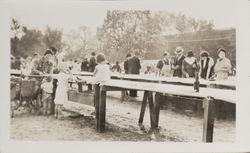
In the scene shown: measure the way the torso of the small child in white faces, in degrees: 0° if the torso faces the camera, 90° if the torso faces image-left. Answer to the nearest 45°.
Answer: approximately 225°

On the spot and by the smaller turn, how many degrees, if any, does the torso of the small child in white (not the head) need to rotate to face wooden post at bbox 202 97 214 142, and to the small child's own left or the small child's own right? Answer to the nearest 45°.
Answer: approximately 135° to the small child's own right
